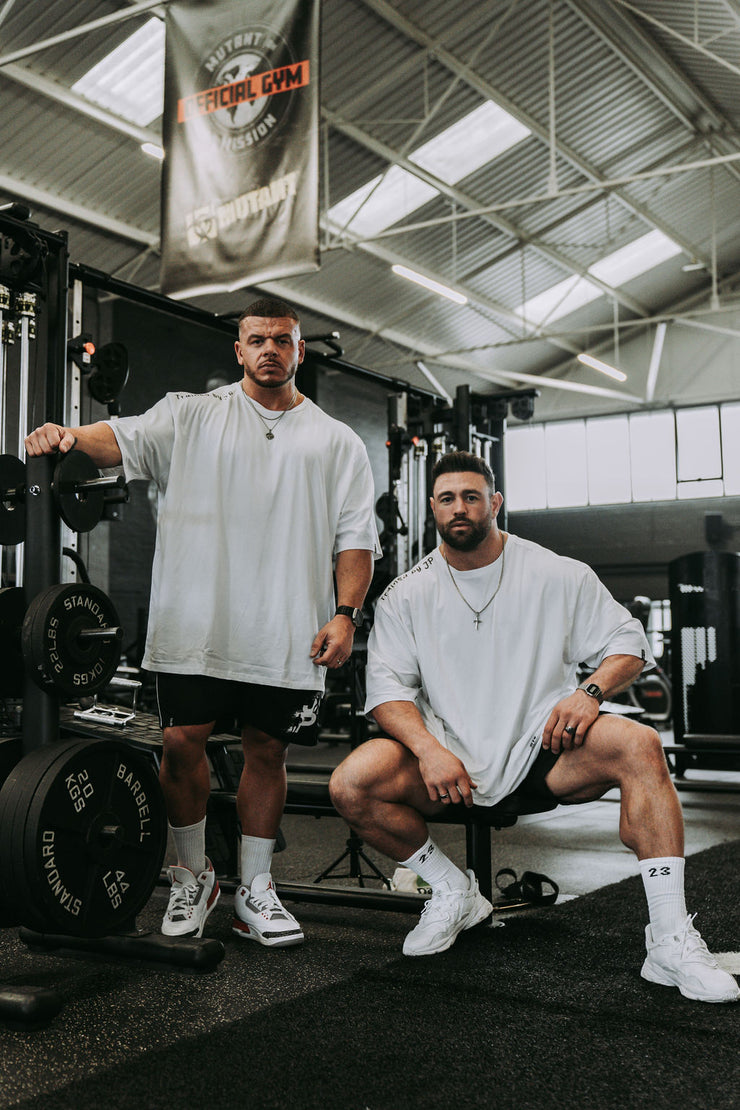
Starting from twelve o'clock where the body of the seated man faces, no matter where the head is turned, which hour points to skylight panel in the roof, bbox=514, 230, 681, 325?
The skylight panel in the roof is roughly at 6 o'clock from the seated man.

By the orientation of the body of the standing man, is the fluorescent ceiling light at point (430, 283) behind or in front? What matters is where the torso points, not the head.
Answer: behind

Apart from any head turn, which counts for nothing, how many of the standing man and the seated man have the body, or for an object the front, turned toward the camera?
2

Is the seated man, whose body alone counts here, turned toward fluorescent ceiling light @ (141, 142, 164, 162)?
no

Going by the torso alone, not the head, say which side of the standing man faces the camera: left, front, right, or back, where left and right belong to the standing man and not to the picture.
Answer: front

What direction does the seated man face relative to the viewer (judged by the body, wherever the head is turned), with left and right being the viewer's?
facing the viewer

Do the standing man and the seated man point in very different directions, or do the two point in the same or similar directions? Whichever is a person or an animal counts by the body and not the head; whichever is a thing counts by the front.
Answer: same or similar directions

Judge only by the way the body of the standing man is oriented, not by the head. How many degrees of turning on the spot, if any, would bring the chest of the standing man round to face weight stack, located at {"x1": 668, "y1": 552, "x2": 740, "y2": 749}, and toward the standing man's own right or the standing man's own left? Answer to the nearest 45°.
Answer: approximately 135° to the standing man's own left

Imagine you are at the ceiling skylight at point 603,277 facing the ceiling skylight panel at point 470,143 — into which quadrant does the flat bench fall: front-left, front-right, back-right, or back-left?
front-left

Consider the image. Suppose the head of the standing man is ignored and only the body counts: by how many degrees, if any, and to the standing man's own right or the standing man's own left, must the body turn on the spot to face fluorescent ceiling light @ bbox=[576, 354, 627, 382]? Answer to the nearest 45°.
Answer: approximately 135° to the standing man's own left

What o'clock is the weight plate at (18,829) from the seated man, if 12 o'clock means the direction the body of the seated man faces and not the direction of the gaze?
The weight plate is roughly at 2 o'clock from the seated man.

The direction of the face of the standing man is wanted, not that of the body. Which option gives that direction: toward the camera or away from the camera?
toward the camera

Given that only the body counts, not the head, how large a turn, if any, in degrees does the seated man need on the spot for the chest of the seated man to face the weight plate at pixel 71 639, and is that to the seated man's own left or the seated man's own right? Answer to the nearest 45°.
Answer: approximately 45° to the seated man's own right

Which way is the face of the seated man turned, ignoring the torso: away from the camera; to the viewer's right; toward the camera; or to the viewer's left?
toward the camera

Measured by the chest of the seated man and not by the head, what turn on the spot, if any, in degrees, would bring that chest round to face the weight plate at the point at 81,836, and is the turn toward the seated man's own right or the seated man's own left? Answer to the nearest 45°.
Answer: approximately 45° to the seated man's own right
